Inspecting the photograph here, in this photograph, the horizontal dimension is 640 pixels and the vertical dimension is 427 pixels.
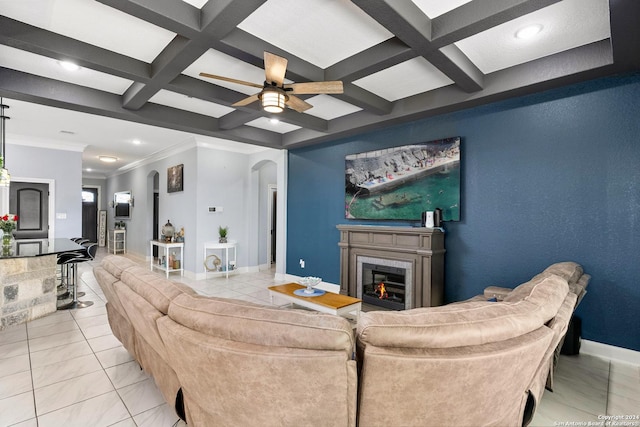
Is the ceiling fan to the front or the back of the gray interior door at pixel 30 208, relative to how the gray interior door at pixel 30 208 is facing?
to the front

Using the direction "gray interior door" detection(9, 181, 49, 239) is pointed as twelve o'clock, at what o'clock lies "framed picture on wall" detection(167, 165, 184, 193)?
The framed picture on wall is roughly at 10 o'clock from the gray interior door.

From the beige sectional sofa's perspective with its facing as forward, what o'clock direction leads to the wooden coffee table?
The wooden coffee table is roughly at 12 o'clock from the beige sectional sofa.

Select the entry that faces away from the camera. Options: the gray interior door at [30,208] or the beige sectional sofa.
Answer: the beige sectional sofa

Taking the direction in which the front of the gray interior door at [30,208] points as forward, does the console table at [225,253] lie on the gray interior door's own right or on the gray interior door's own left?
on the gray interior door's own left

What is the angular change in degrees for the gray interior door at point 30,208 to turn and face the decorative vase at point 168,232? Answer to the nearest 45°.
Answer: approximately 45° to its left

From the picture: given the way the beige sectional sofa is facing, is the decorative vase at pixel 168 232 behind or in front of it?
in front

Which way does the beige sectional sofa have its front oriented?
away from the camera

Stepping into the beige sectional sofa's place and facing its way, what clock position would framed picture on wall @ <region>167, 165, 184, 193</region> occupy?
The framed picture on wall is roughly at 11 o'clock from the beige sectional sofa.

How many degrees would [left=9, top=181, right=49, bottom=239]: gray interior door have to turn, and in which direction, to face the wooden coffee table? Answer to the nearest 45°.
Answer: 0° — it already faces it

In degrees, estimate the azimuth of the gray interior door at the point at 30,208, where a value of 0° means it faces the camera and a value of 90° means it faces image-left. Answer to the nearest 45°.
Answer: approximately 0°

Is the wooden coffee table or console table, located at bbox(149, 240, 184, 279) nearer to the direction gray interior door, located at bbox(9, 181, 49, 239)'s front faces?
the wooden coffee table

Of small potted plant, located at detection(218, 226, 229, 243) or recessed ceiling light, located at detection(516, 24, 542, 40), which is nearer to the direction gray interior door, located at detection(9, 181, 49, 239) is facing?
the recessed ceiling light

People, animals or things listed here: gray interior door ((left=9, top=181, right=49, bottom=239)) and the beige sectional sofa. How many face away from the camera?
1
